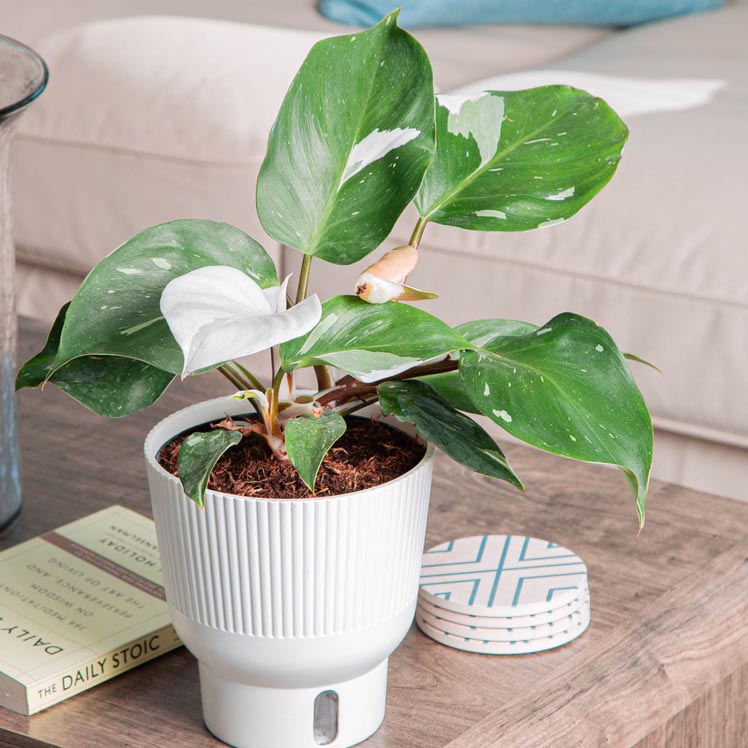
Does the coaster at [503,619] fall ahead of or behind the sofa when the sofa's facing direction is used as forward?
ahead

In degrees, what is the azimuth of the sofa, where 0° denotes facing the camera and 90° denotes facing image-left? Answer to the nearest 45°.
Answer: approximately 45°

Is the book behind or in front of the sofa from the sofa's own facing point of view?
in front

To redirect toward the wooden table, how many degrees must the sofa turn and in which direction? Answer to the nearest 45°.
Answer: approximately 45° to its left

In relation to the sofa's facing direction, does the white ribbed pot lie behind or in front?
in front
